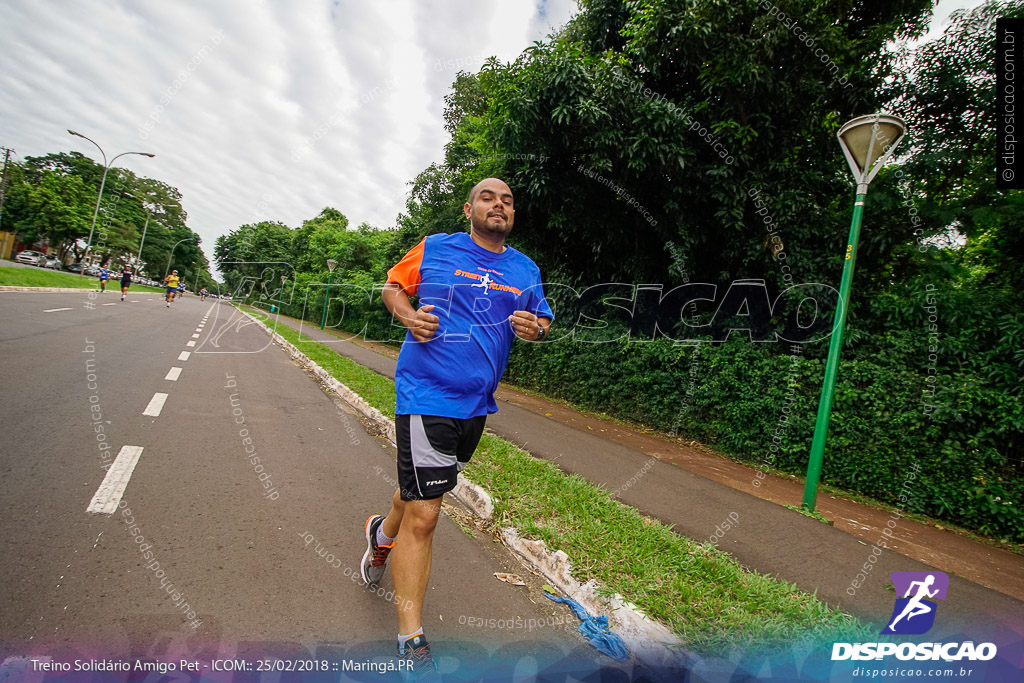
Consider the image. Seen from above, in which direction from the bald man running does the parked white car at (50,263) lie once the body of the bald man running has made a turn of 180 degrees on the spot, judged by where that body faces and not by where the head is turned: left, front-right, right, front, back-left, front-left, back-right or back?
front

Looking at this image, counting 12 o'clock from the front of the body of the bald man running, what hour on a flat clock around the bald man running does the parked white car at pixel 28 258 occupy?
The parked white car is roughly at 6 o'clock from the bald man running.

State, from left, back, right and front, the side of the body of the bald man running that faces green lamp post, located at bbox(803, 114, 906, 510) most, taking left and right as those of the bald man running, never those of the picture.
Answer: left

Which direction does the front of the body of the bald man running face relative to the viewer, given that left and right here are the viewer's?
facing the viewer and to the right of the viewer

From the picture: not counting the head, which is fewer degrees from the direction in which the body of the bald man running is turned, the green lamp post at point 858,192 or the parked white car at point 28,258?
the green lamp post
